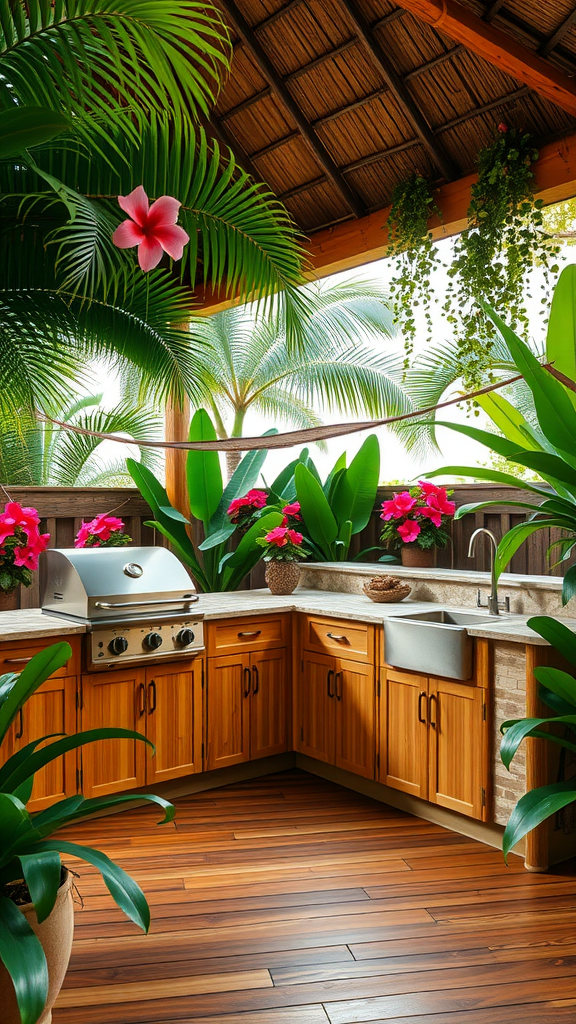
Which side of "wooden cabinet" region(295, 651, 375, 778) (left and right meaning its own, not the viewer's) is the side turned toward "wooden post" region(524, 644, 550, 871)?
left

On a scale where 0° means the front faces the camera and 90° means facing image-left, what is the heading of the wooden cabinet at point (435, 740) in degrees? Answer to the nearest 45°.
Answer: approximately 45°

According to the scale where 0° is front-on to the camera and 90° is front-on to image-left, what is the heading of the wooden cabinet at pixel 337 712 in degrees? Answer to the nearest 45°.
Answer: approximately 45°
